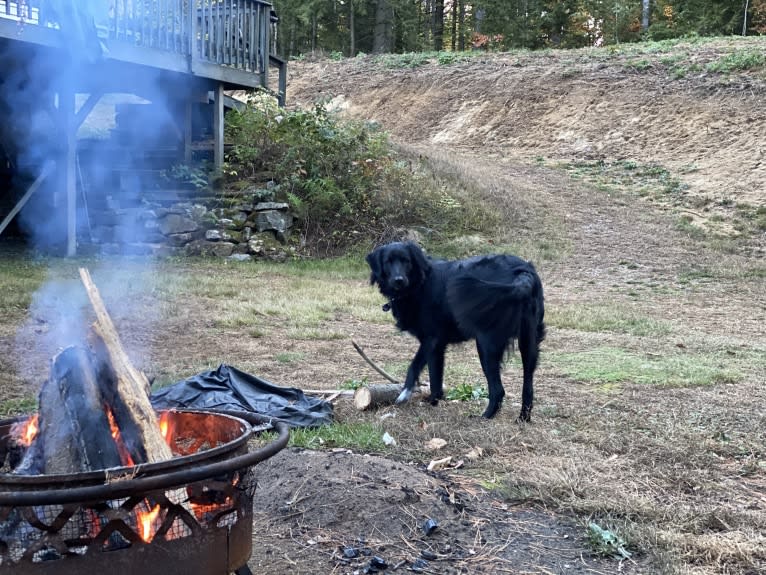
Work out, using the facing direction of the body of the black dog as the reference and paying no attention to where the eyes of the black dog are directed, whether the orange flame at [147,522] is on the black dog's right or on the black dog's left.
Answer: on the black dog's left

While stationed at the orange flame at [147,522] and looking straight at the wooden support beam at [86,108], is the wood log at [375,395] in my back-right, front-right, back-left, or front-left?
front-right

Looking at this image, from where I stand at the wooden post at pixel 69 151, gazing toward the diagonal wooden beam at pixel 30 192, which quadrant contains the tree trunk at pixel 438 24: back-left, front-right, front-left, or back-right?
front-right

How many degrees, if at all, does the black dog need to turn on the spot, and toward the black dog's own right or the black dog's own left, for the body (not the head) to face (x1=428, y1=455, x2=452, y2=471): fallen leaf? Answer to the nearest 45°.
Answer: approximately 135° to the black dog's own left

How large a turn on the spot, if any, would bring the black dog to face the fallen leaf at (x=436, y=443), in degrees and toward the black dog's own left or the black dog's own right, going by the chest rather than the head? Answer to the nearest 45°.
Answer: approximately 135° to the black dog's own left

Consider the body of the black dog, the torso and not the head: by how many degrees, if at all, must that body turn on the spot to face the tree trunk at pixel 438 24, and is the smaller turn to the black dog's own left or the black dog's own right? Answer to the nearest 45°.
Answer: approximately 45° to the black dog's own right

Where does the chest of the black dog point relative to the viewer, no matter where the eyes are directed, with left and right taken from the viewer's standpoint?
facing away from the viewer and to the left of the viewer

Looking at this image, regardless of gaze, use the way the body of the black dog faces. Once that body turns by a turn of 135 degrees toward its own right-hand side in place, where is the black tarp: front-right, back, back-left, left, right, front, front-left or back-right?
back

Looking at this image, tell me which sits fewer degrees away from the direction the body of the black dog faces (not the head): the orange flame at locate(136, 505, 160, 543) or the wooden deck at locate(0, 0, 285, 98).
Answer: the wooden deck

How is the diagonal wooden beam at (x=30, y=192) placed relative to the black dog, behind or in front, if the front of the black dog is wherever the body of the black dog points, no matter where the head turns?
in front

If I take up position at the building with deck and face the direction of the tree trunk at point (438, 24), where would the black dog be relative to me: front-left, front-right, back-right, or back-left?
back-right

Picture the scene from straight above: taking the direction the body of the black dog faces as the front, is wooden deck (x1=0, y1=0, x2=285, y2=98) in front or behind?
in front

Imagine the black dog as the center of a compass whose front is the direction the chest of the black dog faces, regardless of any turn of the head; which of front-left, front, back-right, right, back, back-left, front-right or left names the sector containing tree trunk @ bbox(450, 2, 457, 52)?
front-right

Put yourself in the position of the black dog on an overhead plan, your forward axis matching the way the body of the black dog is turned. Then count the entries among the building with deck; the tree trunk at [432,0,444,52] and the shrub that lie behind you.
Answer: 0

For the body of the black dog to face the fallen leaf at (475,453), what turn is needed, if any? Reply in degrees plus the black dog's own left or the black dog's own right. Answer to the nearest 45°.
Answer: approximately 135° to the black dog's own left

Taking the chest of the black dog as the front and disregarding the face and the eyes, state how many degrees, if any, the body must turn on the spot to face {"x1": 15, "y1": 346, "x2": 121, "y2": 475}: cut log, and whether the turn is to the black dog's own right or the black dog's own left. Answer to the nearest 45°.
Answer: approximately 90° to the black dog's own left
